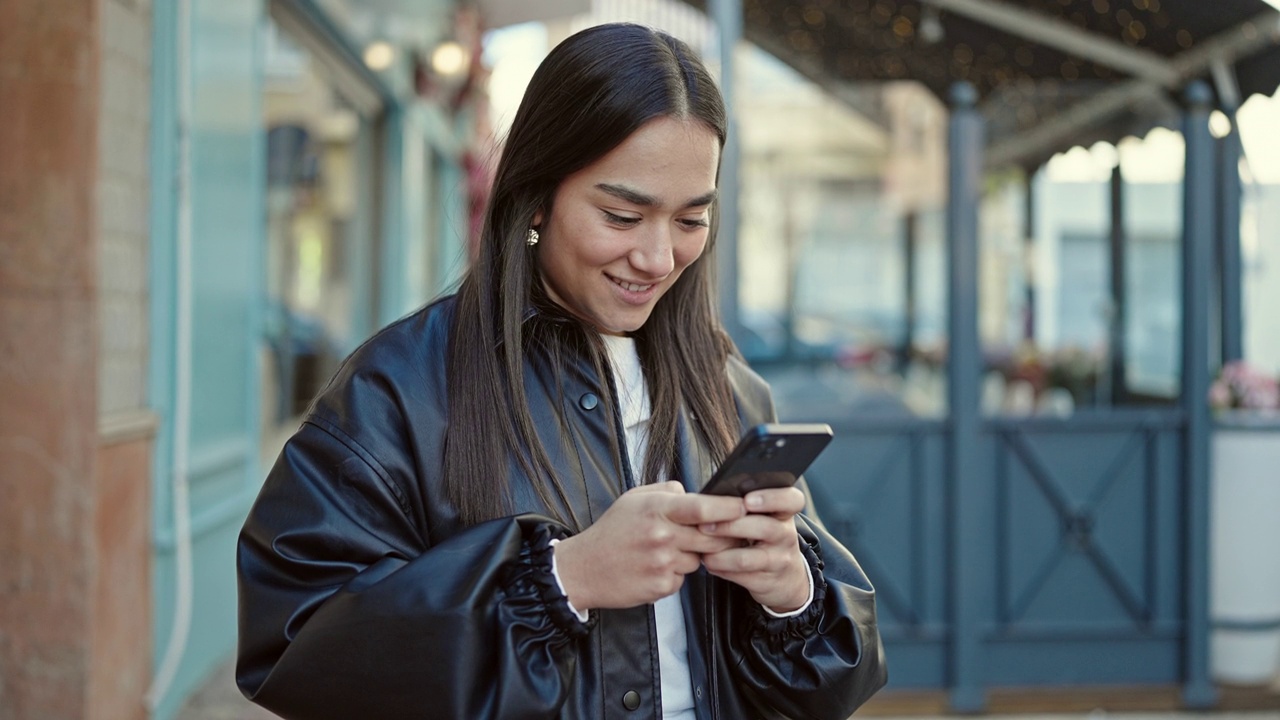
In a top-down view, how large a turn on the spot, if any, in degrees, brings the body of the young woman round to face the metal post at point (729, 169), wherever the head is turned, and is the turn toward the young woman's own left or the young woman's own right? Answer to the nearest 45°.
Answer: approximately 135° to the young woman's own left

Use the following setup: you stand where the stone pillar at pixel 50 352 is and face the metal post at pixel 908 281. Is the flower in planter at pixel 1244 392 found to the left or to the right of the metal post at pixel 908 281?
right

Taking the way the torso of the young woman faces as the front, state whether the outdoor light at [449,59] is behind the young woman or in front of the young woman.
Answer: behind

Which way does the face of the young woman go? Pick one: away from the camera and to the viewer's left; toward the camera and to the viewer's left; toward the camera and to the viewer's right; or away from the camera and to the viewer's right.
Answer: toward the camera and to the viewer's right

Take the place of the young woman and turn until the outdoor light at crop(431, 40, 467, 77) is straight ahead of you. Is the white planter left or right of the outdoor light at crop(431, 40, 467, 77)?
right

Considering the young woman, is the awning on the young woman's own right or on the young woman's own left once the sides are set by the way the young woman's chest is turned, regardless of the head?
on the young woman's own left

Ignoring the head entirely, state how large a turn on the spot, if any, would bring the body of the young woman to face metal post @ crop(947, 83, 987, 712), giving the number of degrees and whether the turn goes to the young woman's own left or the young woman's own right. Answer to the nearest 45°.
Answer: approximately 90° to the young woman's own left

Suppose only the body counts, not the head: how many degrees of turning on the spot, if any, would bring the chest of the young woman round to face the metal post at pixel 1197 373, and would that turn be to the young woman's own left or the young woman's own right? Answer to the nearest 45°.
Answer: approximately 90° to the young woman's own left

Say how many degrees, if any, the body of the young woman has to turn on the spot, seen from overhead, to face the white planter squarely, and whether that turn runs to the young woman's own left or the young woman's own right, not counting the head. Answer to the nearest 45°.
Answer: approximately 90° to the young woman's own left

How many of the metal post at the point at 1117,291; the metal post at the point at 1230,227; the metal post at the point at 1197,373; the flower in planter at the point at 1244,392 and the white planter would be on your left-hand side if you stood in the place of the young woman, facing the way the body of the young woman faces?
5

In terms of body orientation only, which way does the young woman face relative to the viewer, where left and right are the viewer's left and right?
facing the viewer and to the right of the viewer
